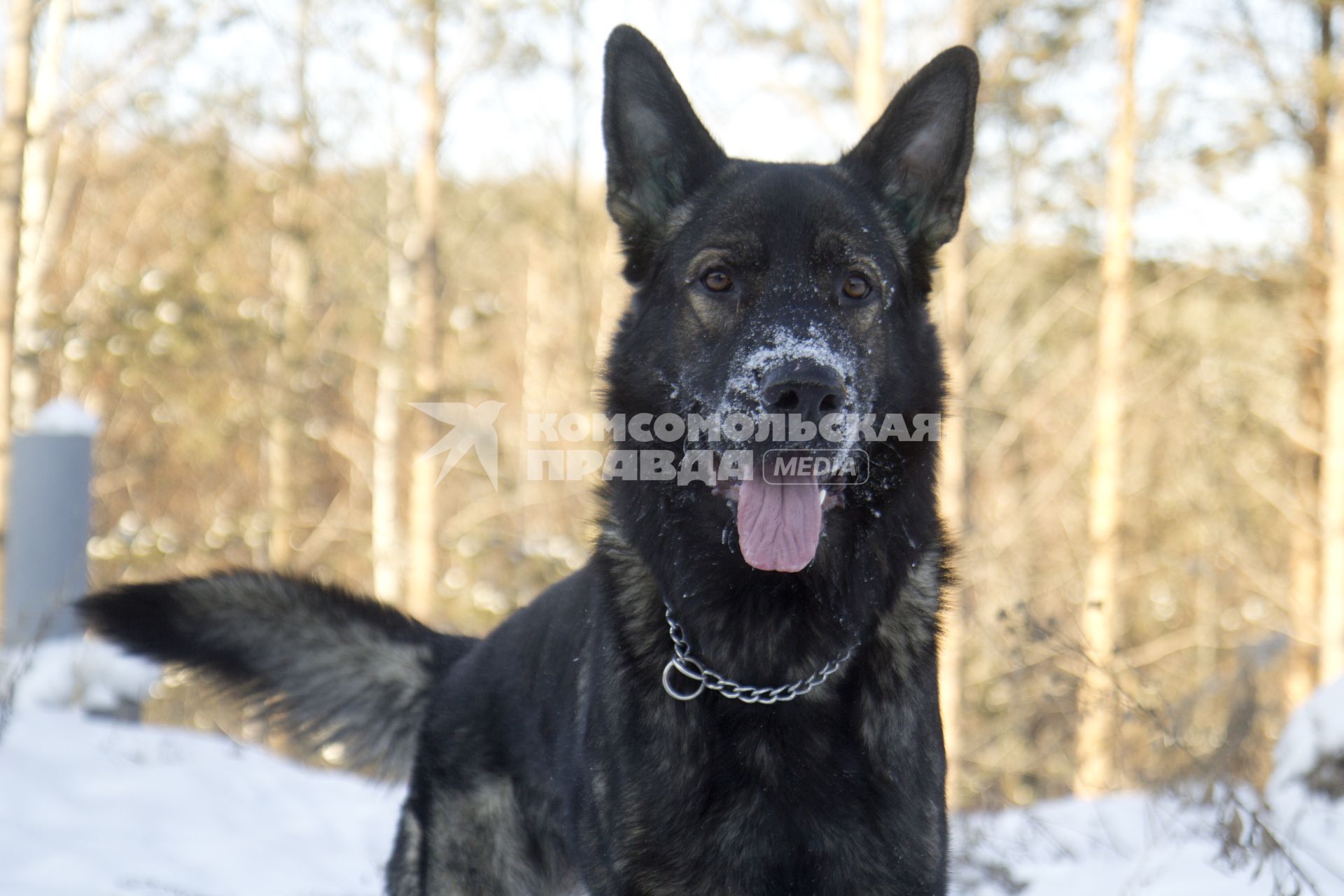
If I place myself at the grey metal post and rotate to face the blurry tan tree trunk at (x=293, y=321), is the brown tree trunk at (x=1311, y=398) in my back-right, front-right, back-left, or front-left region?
front-right

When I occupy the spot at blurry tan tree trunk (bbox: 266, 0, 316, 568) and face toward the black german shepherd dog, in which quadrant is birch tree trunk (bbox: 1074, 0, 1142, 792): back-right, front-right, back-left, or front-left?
front-left

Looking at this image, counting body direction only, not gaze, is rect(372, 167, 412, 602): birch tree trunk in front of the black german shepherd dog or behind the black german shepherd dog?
behind

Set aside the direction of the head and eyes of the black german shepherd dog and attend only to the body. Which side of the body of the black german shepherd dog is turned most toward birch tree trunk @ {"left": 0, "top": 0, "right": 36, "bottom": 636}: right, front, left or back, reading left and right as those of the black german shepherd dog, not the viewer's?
back

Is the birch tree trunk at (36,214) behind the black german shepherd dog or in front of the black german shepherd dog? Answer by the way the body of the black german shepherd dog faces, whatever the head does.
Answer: behind

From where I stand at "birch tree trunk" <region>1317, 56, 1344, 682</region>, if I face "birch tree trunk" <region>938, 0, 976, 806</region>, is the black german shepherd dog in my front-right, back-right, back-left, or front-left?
front-left

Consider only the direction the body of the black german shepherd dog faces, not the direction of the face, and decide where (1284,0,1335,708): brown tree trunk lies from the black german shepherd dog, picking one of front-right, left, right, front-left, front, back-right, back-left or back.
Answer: left

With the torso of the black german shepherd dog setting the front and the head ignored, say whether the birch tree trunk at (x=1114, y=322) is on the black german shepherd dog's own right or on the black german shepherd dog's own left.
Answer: on the black german shepherd dog's own left

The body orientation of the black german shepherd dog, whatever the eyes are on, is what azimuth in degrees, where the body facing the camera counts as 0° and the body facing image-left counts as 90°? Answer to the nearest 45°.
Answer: approximately 315°

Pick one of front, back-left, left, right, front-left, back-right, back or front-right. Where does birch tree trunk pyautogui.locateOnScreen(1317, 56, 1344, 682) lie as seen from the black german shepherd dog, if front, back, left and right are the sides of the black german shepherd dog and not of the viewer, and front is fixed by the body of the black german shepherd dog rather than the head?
left

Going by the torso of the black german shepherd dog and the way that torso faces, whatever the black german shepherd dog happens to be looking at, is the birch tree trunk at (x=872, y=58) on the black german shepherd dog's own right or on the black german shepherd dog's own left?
on the black german shepherd dog's own left

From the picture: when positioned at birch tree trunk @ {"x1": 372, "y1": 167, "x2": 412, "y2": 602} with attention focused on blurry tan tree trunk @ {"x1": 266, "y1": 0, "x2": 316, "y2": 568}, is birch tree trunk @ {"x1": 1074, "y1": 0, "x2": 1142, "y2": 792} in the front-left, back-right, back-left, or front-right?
back-left
